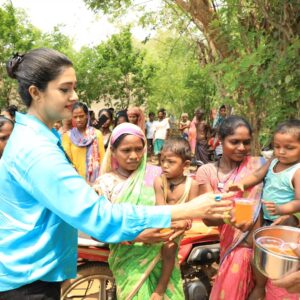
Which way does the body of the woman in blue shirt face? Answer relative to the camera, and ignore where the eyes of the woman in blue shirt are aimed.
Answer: to the viewer's right

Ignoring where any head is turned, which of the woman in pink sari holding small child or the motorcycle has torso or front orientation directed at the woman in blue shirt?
the woman in pink sari holding small child

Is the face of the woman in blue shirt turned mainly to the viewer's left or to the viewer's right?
to the viewer's right

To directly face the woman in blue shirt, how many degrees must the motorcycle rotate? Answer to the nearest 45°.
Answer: approximately 135° to its right

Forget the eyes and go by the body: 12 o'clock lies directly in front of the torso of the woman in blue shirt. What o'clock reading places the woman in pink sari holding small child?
The woman in pink sari holding small child is roughly at 11 o'clock from the woman in blue shirt.

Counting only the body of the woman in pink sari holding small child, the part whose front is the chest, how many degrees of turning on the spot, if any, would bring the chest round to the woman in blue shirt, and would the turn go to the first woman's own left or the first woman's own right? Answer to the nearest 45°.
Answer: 0° — they already face them

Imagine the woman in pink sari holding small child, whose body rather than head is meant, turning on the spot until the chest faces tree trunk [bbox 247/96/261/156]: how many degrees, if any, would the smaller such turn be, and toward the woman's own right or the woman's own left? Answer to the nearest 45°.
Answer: approximately 135° to the woman's own right

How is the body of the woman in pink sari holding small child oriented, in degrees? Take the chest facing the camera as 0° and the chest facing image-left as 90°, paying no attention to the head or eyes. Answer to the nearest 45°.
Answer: approximately 45°

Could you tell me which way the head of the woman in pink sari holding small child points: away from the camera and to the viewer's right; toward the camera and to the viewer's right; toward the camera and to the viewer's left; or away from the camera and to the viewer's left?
toward the camera and to the viewer's left
